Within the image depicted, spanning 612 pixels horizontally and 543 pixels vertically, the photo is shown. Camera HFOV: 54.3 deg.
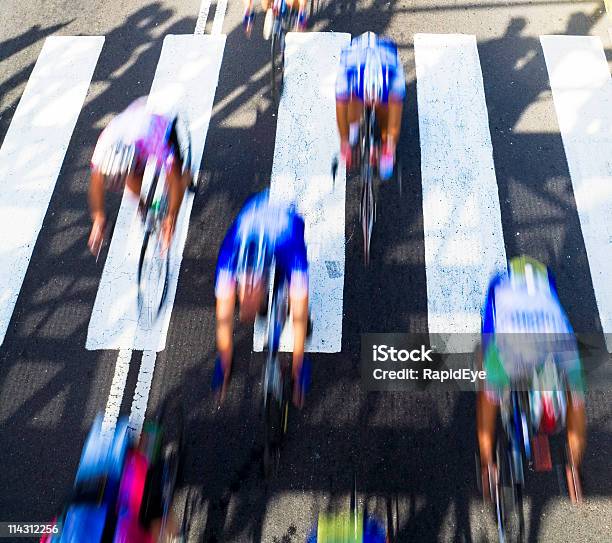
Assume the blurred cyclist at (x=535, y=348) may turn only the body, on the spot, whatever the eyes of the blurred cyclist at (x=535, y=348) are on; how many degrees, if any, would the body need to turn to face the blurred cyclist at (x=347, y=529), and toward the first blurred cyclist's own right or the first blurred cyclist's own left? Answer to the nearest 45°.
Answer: approximately 90° to the first blurred cyclist's own right

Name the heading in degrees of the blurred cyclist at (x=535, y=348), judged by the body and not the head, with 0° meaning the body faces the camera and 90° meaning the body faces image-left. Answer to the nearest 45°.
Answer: approximately 0°

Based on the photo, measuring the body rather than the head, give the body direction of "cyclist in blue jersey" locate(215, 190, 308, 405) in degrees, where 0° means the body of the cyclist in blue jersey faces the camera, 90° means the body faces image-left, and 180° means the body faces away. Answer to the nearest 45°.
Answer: approximately 0°

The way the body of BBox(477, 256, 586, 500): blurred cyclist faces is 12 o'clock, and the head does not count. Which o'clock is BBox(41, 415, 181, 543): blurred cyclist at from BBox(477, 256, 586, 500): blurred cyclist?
BBox(41, 415, 181, 543): blurred cyclist is roughly at 2 o'clock from BBox(477, 256, 586, 500): blurred cyclist.

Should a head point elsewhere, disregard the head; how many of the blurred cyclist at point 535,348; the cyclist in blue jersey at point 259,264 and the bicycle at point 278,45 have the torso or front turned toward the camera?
3

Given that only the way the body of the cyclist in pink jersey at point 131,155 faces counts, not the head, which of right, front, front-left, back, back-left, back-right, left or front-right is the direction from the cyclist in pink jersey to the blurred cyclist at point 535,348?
front-left
